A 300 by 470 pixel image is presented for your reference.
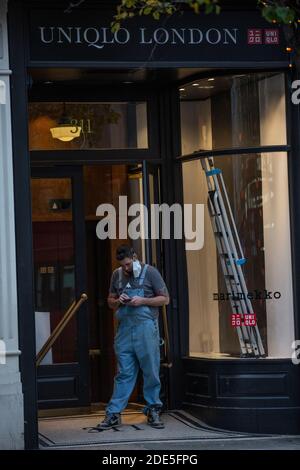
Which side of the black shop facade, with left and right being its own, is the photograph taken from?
front
